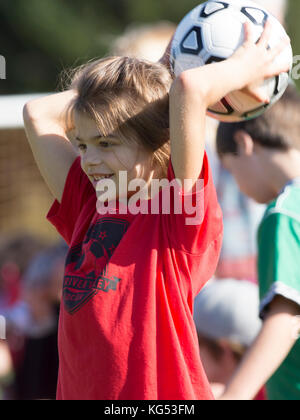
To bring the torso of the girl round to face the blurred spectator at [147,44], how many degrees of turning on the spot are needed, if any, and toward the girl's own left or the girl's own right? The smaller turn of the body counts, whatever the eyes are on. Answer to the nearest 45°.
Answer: approximately 135° to the girl's own right

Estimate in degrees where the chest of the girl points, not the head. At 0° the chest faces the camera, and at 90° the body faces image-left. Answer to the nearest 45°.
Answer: approximately 45°

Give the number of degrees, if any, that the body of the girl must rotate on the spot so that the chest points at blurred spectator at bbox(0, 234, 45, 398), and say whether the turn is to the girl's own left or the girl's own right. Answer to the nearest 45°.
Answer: approximately 135° to the girl's own right

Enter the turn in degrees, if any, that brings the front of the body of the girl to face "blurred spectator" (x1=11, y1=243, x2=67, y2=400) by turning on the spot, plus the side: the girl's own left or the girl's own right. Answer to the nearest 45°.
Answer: approximately 135° to the girl's own right
